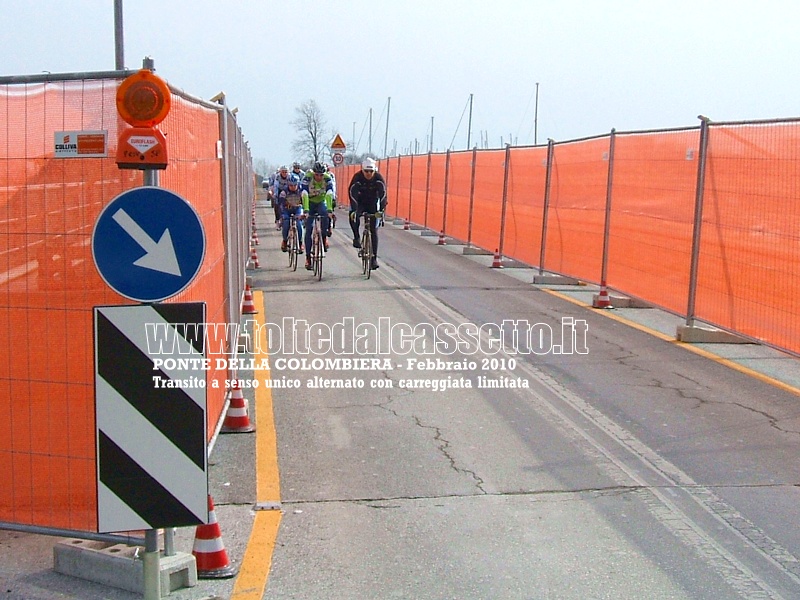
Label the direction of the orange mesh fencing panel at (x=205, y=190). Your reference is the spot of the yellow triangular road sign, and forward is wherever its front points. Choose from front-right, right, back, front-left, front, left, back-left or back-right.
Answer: front

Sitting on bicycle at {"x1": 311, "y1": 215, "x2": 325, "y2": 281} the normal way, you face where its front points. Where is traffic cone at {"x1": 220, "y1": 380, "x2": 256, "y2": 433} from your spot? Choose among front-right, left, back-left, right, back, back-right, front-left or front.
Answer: front

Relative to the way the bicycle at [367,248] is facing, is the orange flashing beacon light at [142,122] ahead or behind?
ahead

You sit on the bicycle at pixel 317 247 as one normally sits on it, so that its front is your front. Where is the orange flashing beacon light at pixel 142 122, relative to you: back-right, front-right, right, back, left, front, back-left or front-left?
front

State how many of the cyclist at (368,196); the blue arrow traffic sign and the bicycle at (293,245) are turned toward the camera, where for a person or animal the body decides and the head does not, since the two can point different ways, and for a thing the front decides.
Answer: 3

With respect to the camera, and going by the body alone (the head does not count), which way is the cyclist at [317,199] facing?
toward the camera

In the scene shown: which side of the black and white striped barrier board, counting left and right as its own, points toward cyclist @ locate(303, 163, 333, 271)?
back

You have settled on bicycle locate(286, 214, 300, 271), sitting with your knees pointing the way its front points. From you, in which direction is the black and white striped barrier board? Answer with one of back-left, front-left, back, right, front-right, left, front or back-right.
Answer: front

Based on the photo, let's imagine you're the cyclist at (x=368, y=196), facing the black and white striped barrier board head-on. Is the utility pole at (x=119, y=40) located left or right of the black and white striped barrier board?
right

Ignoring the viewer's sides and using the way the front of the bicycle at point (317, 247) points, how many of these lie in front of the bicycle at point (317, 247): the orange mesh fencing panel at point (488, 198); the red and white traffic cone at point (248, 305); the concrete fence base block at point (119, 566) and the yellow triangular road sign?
2

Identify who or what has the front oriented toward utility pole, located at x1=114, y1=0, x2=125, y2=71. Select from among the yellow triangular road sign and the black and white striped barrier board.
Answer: the yellow triangular road sign

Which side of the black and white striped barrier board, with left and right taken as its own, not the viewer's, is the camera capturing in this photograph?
front

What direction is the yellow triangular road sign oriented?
toward the camera

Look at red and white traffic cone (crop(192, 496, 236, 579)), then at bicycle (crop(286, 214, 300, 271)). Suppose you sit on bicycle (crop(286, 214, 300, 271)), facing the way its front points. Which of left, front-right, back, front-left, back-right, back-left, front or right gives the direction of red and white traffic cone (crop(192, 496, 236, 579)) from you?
front

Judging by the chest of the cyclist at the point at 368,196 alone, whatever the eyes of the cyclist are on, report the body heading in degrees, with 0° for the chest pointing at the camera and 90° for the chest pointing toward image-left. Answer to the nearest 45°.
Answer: approximately 0°

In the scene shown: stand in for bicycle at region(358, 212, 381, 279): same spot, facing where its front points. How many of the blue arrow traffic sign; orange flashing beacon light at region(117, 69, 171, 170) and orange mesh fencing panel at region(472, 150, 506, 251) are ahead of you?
2
